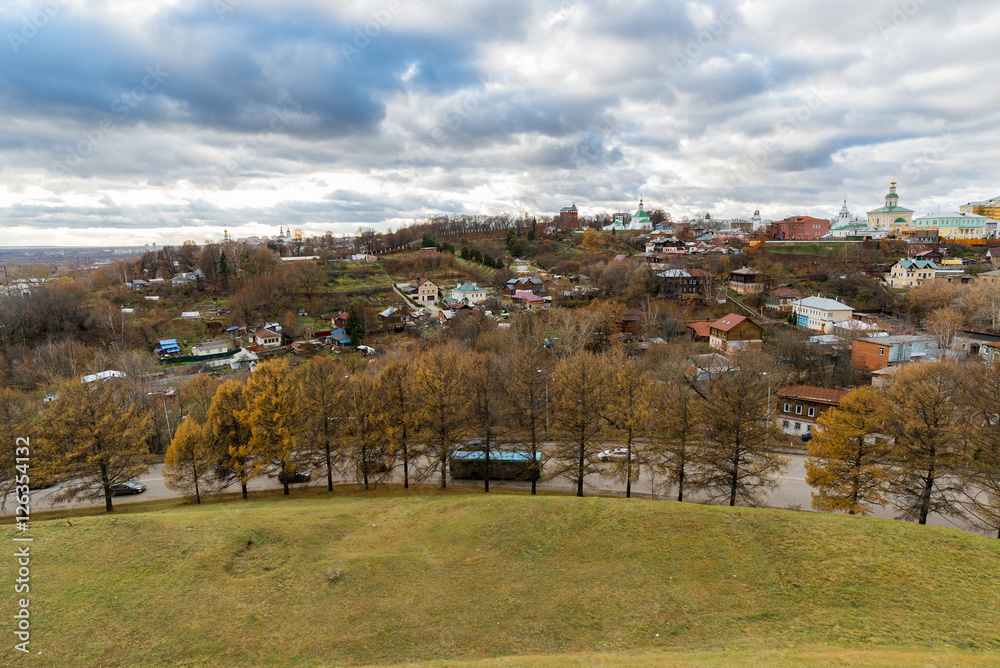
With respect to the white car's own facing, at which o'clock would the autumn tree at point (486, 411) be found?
The autumn tree is roughly at 11 o'clock from the white car.

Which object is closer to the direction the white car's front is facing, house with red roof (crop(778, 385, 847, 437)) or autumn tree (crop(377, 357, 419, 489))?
the autumn tree

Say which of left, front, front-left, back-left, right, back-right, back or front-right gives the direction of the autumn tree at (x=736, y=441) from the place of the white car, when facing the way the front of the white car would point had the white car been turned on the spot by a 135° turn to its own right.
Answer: right

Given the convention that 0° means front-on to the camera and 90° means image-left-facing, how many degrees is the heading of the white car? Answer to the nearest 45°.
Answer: approximately 90°

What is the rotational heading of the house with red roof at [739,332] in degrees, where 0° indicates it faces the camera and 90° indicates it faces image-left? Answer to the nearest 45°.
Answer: approximately 45°

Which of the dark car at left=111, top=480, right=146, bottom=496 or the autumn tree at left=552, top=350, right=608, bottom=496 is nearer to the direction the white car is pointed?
the dark car

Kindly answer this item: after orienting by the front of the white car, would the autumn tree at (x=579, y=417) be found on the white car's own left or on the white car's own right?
on the white car's own left
